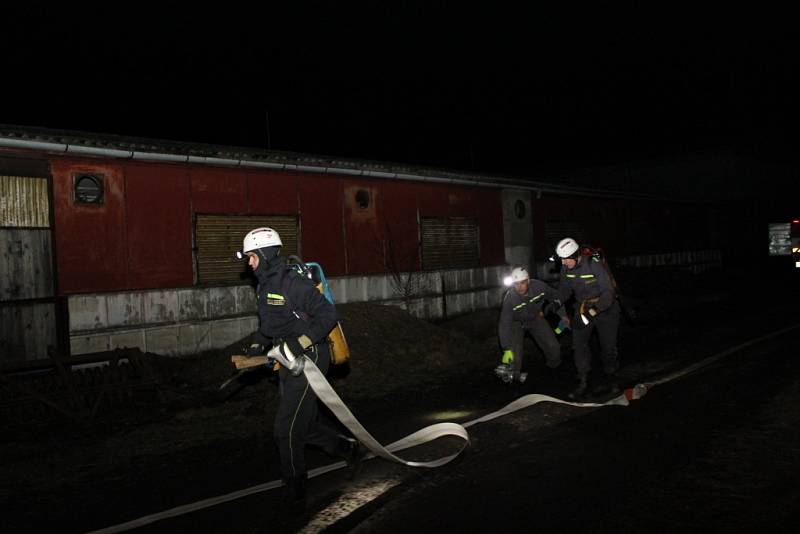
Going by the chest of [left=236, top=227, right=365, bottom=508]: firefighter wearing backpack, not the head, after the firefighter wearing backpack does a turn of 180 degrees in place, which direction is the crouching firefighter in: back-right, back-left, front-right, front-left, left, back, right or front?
front-left

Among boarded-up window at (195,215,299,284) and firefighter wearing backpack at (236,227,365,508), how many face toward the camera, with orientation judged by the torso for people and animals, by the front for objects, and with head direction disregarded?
1

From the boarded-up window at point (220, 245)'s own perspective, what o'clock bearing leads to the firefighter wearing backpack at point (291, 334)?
The firefighter wearing backpack is roughly at 12 o'clock from the boarded-up window.

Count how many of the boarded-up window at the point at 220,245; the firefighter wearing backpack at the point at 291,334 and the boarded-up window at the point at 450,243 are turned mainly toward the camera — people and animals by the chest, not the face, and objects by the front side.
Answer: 2

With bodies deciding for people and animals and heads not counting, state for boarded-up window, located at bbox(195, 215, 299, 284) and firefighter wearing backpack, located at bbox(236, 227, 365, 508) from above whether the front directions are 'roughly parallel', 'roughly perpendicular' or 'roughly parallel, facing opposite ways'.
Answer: roughly perpendicular

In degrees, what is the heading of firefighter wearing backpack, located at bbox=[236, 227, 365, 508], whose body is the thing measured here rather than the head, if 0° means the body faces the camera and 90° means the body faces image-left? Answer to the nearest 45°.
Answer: approximately 90°

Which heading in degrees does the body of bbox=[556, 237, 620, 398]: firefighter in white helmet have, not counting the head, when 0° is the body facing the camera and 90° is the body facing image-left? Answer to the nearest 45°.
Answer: approximately 45°

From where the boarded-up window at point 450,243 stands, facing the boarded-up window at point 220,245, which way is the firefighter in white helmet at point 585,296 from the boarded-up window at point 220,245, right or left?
left

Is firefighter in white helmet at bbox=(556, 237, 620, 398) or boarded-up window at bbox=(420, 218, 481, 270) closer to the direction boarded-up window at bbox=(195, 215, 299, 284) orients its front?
the firefighter in white helmet

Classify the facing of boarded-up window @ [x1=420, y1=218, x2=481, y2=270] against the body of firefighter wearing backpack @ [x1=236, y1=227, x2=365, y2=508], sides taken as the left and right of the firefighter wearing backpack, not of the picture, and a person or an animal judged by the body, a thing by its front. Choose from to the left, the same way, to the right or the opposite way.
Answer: to the left

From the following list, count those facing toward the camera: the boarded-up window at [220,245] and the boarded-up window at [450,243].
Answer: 2

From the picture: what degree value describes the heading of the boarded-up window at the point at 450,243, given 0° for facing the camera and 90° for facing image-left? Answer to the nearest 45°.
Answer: approximately 0°

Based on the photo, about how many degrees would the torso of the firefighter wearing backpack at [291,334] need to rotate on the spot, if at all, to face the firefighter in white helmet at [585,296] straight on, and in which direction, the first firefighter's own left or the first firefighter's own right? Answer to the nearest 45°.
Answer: approximately 135° to the first firefighter's own right
